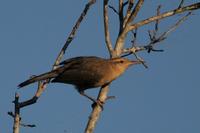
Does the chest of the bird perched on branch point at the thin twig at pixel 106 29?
no

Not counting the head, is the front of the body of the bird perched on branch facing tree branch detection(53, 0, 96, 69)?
no

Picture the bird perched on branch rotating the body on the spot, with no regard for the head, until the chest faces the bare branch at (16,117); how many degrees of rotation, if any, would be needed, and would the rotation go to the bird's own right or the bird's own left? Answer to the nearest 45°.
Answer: approximately 135° to the bird's own right

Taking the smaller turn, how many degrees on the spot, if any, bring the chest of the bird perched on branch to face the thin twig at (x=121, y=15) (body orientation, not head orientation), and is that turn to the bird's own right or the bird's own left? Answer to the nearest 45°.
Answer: approximately 45° to the bird's own right

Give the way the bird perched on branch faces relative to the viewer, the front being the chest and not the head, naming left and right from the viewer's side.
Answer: facing to the right of the viewer

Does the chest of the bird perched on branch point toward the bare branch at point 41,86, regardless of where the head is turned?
no
